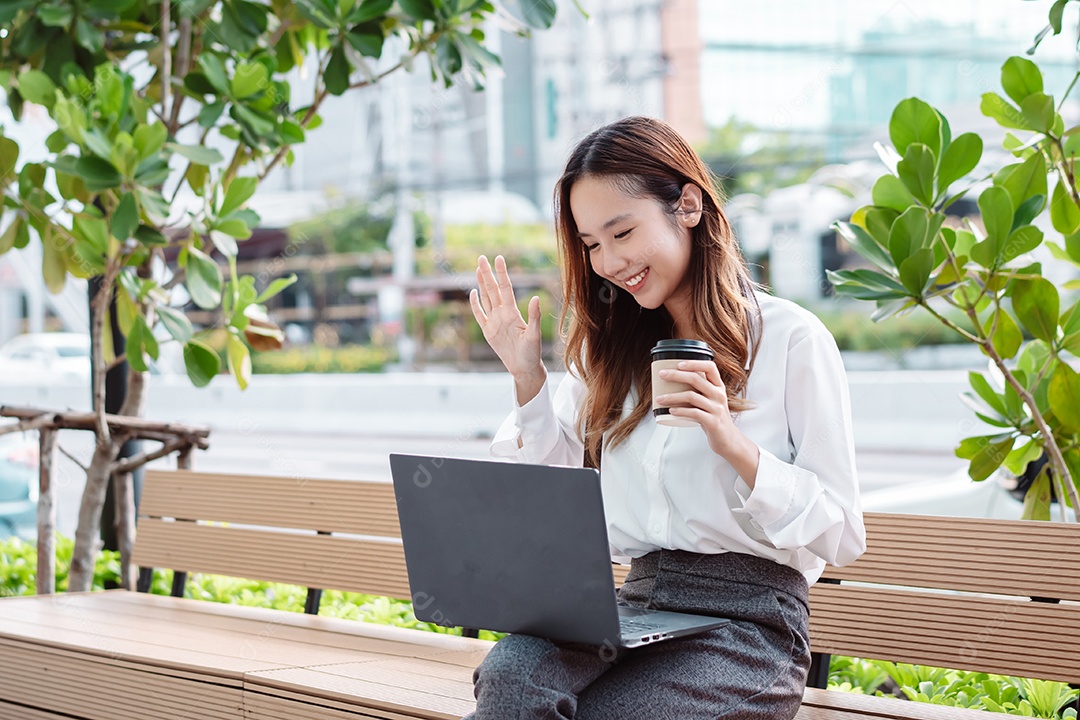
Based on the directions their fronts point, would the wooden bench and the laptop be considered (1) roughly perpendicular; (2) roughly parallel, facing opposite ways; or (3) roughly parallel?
roughly parallel, facing opposite ways

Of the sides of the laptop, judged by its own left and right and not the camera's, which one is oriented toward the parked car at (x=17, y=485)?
left

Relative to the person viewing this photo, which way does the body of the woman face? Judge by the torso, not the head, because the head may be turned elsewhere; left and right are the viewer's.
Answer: facing the viewer and to the left of the viewer

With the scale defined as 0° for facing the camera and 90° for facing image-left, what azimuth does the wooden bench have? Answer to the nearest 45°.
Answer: approximately 45°

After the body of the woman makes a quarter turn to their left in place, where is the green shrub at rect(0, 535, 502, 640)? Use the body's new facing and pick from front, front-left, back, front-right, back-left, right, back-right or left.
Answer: back

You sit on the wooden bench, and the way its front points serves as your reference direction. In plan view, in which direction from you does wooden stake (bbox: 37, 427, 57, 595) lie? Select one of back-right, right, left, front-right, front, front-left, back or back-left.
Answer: right

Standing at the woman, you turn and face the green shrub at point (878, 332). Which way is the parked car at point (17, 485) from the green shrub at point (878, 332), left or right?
left

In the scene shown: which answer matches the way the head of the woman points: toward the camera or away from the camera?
toward the camera

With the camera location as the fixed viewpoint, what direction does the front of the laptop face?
facing away from the viewer and to the right of the viewer
